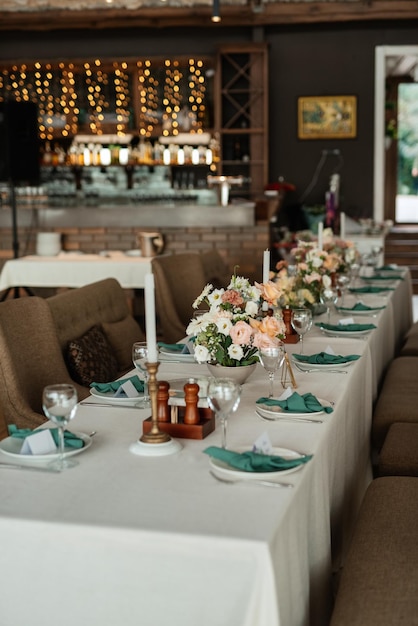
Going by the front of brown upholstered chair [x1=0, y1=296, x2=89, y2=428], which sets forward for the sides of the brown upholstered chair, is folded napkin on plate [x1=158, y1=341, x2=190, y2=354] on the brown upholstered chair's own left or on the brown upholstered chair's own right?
on the brown upholstered chair's own left

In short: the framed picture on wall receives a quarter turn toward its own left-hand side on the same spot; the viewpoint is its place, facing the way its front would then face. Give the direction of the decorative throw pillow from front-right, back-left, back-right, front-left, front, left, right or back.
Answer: right

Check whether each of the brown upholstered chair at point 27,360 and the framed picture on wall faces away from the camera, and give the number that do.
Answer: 0

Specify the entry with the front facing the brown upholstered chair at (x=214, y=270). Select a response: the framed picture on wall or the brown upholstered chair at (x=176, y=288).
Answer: the framed picture on wall

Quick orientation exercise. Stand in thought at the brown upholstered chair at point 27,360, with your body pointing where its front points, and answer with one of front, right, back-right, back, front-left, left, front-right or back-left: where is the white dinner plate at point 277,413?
front

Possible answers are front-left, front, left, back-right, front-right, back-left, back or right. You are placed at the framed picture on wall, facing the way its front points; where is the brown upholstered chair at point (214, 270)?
front

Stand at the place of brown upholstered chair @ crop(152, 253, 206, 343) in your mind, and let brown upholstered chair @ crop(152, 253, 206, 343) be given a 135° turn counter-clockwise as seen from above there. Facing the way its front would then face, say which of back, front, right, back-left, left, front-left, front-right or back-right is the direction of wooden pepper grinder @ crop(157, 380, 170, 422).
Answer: back

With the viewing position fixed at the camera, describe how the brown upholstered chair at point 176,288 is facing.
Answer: facing the viewer and to the right of the viewer

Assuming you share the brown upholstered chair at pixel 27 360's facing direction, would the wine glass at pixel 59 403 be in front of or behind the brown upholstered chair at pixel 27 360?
in front

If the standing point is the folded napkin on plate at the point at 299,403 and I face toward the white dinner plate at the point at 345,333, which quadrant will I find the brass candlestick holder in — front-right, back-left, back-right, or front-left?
back-left

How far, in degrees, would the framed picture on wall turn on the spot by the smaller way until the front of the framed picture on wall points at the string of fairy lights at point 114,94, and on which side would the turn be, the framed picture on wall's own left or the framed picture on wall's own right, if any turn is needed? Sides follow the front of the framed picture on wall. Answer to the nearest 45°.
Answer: approximately 90° to the framed picture on wall's own right

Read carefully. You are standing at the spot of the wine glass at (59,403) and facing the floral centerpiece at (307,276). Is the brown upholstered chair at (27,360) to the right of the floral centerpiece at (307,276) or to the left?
left

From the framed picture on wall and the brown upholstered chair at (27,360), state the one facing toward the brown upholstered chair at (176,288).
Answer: the framed picture on wall

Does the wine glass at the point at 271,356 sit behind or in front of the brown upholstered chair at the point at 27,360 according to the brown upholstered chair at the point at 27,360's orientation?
in front

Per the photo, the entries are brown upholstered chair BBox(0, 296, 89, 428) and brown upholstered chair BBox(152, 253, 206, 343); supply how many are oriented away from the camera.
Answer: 0

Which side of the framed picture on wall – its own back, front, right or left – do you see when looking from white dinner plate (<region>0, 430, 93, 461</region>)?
front

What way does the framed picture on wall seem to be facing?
toward the camera

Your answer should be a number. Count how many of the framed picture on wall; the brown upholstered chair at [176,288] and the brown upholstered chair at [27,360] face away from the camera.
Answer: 0

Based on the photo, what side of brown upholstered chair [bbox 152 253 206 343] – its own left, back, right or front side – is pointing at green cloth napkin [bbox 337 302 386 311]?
front
